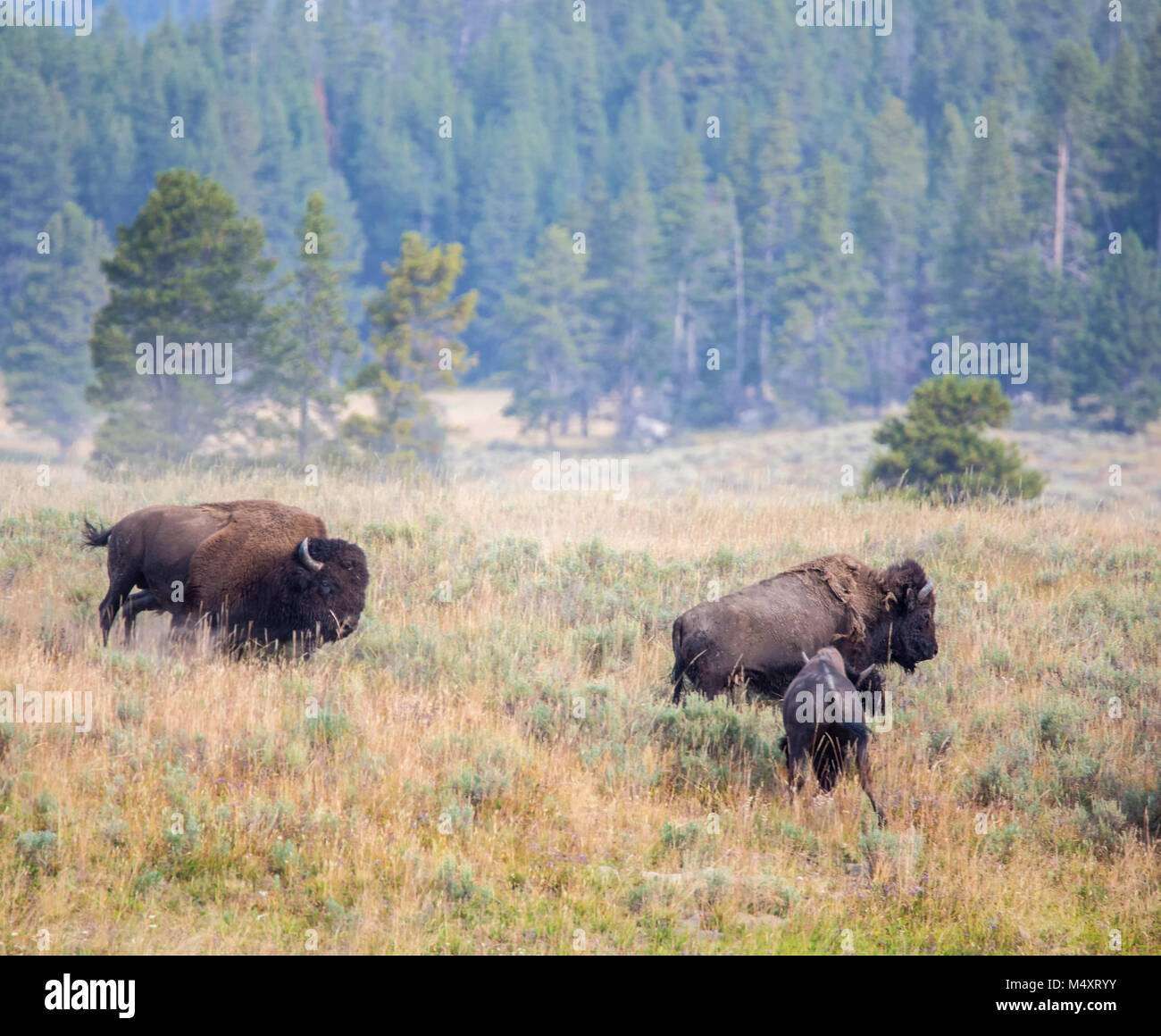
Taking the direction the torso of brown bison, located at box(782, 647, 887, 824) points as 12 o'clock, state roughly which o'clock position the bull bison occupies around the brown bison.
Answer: The bull bison is roughly at 12 o'clock from the brown bison.

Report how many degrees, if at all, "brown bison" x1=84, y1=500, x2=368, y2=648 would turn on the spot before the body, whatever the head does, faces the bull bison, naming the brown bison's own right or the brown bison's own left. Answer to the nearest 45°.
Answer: approximately 45° to the brown bison's own right

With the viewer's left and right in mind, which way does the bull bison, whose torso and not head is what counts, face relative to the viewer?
facing to the right of the viewer

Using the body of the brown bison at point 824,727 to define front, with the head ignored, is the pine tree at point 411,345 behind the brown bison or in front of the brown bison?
in front

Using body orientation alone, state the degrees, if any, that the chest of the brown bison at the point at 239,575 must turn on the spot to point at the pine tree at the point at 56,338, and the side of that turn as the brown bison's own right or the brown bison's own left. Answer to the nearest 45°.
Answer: approximately 90° to the brown bison's own left

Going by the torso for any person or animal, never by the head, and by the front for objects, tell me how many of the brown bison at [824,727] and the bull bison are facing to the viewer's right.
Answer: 1

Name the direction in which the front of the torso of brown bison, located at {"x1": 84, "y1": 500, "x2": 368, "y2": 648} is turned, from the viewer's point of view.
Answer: to the viewer's right

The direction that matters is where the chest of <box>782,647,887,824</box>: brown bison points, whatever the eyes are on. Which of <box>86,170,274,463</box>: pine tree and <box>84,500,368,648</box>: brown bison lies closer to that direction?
the pine tree

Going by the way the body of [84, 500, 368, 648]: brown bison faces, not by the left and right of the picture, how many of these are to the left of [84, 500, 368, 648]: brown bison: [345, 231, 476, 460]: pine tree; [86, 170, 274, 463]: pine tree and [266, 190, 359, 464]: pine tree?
3

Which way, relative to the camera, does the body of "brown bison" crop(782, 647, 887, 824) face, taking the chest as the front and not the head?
away from the camera

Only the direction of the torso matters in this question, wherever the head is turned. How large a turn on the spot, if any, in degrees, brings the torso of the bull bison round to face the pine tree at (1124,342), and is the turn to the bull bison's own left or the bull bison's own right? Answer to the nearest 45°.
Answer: approximately 90° to the bull bison's own left

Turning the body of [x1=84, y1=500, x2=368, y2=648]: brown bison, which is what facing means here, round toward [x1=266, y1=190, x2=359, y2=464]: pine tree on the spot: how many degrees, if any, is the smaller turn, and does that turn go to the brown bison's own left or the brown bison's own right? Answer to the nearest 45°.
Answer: approximately 90° to the brown bison's own left
